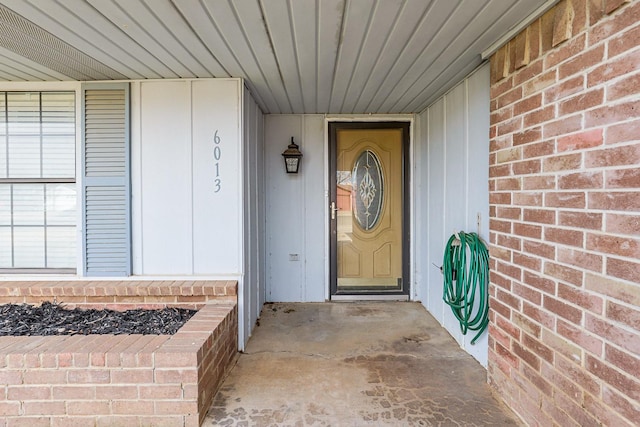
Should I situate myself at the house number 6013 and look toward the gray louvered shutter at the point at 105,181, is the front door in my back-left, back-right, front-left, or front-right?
back-right

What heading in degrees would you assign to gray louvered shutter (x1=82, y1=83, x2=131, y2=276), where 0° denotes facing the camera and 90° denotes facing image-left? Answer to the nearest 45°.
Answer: approximately 0°

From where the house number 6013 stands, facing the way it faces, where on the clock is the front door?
The front door is roughly at 8 o'clock from the house number 6013.
